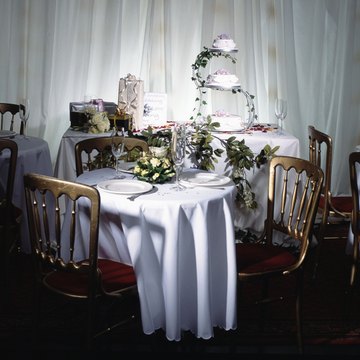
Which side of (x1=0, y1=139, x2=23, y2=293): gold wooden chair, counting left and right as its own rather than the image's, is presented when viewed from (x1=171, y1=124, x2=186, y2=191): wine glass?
right

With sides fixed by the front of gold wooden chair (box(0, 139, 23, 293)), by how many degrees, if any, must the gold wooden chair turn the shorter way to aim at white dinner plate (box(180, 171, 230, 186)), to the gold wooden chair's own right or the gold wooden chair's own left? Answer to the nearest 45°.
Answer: approximately 90° to the gold wooden chair's own right
